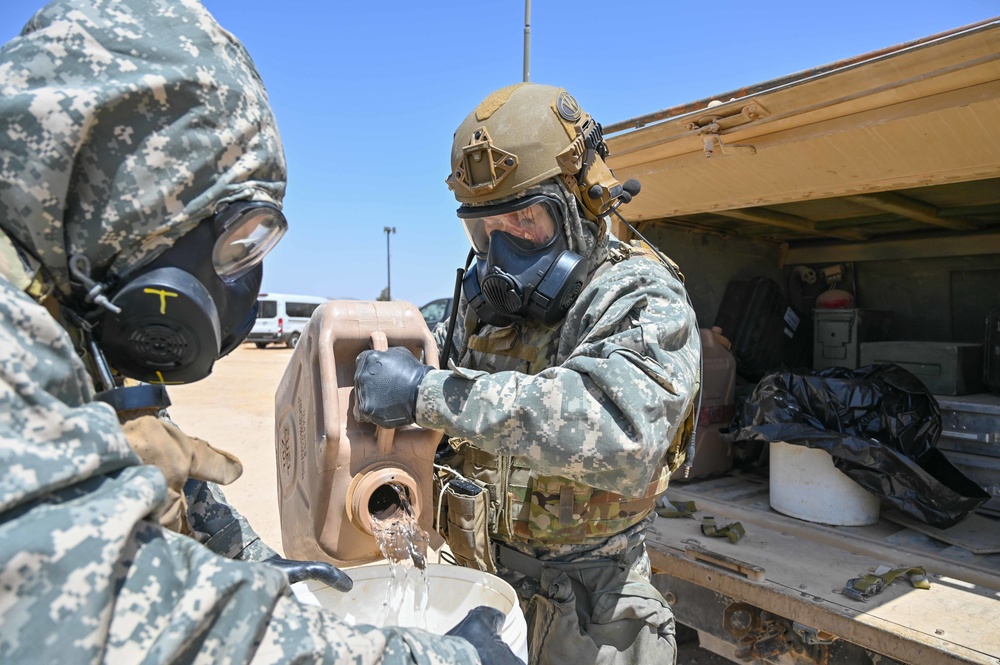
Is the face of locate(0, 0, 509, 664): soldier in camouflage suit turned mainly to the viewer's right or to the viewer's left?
to the viewer's right

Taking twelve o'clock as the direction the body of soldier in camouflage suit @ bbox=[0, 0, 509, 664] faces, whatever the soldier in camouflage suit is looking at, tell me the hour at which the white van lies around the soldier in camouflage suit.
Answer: The white van is roughly at 9 o'clock from the soldier in camouflage suit.

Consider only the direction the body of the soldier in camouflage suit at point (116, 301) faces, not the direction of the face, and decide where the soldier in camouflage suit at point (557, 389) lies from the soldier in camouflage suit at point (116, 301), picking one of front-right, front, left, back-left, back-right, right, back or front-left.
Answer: front-left

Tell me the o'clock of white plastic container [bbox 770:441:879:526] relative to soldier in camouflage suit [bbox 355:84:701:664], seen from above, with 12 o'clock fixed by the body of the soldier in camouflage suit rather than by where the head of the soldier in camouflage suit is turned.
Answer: The white plastic container is roughly at 6 o'clock from the soldier in camouflage suit.

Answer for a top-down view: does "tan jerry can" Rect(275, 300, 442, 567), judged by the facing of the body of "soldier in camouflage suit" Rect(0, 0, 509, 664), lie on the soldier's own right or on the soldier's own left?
on the soldier's own left

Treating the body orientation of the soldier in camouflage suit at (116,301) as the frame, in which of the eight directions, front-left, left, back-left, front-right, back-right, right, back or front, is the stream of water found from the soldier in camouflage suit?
front-left

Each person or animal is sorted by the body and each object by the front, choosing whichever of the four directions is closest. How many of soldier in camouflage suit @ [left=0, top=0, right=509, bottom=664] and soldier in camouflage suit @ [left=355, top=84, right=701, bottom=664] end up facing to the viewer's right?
1

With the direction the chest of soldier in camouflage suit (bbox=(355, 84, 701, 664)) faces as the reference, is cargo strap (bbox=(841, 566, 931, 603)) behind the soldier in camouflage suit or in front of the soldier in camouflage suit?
behind

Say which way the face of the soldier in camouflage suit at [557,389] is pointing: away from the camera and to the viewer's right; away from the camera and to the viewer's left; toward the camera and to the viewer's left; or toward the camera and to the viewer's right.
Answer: toward the camera and to the viewer's left

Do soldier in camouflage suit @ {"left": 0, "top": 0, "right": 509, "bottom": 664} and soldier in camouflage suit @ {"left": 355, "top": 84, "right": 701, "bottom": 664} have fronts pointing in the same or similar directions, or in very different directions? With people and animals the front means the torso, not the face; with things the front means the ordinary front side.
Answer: very different directions

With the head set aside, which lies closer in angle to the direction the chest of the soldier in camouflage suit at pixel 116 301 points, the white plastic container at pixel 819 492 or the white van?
the white plastic container

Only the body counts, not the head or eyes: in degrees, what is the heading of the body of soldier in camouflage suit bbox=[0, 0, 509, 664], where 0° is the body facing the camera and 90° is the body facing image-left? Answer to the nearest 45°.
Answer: approximately 270°

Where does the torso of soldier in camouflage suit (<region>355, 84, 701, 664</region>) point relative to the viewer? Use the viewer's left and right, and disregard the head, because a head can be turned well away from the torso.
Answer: facing the viewer and to the left of the viewer

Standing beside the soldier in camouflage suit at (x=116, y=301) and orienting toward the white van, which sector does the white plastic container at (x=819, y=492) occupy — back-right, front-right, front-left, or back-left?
front-right
